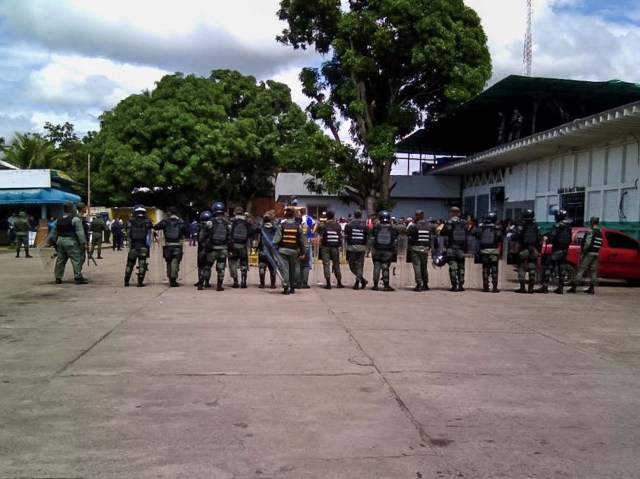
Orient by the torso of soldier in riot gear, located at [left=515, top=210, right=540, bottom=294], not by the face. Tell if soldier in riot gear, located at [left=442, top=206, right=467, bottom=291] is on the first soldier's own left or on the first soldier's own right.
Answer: on the first soldier's own left

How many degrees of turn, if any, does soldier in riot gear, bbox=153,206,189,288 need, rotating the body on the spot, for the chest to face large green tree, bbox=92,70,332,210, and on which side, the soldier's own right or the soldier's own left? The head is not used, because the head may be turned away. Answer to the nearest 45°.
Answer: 0° — they already face it

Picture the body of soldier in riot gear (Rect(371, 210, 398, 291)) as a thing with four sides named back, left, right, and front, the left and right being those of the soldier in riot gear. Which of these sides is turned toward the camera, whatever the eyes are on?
back

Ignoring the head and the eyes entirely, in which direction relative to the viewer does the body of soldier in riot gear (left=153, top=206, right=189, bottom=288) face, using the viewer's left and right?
facing away from the viewer

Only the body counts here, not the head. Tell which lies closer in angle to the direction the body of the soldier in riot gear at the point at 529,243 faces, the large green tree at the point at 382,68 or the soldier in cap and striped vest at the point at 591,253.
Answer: the large green tree

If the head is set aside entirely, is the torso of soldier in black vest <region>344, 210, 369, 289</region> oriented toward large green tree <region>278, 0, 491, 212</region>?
yes

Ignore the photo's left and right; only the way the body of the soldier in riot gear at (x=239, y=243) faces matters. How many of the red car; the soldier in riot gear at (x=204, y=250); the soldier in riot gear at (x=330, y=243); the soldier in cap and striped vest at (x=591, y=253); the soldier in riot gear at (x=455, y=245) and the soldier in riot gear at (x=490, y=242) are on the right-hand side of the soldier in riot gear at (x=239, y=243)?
5

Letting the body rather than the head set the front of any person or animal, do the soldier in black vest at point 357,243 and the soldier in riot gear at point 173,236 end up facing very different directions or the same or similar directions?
same or similar directions

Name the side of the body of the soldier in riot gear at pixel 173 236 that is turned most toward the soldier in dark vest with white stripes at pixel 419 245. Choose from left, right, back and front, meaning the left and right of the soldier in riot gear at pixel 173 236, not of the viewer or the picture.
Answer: right

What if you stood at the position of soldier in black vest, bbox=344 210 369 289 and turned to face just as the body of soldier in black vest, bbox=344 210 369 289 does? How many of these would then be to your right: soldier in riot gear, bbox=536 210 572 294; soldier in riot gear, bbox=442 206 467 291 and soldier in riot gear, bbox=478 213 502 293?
3

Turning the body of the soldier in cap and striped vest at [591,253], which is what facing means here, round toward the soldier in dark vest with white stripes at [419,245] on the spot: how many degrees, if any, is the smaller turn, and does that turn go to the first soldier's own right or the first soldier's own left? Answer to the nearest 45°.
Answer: approximately 90° to the first soldier's own left

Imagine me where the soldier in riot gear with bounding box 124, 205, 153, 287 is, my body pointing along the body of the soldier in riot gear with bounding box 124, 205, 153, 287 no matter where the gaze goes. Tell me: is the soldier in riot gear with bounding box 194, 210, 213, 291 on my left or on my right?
on my right

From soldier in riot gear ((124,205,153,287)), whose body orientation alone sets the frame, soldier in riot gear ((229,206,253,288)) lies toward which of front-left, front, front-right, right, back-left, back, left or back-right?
right

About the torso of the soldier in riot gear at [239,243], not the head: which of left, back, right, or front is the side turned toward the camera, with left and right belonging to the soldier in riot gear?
back

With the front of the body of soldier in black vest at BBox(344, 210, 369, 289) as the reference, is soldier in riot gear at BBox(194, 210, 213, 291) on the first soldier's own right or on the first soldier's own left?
on the first soldier's own left

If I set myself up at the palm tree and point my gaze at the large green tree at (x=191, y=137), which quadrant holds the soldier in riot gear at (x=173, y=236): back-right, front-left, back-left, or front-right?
front-right

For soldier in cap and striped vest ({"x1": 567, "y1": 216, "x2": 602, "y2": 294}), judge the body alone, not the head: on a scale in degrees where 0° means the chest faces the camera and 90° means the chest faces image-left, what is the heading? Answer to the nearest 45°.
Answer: approximately 135°

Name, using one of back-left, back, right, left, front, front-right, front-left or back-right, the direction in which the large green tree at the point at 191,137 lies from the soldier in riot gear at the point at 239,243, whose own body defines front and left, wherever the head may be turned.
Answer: front
